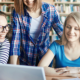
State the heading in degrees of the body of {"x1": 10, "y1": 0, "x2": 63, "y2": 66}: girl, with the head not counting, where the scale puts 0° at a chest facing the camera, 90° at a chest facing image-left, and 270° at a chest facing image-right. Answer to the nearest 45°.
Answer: approximately 0°

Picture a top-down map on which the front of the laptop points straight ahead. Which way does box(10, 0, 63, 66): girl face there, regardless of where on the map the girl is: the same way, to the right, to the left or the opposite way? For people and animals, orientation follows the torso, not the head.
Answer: the opposite way

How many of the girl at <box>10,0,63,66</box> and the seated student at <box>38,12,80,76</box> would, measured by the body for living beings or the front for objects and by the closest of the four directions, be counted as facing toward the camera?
2

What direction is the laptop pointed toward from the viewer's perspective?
away from the camera

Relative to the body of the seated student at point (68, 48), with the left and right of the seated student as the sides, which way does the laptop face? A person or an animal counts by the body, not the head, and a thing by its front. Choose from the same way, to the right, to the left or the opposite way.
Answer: the opposite way

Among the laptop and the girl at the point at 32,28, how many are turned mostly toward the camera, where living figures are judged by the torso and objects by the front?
1
